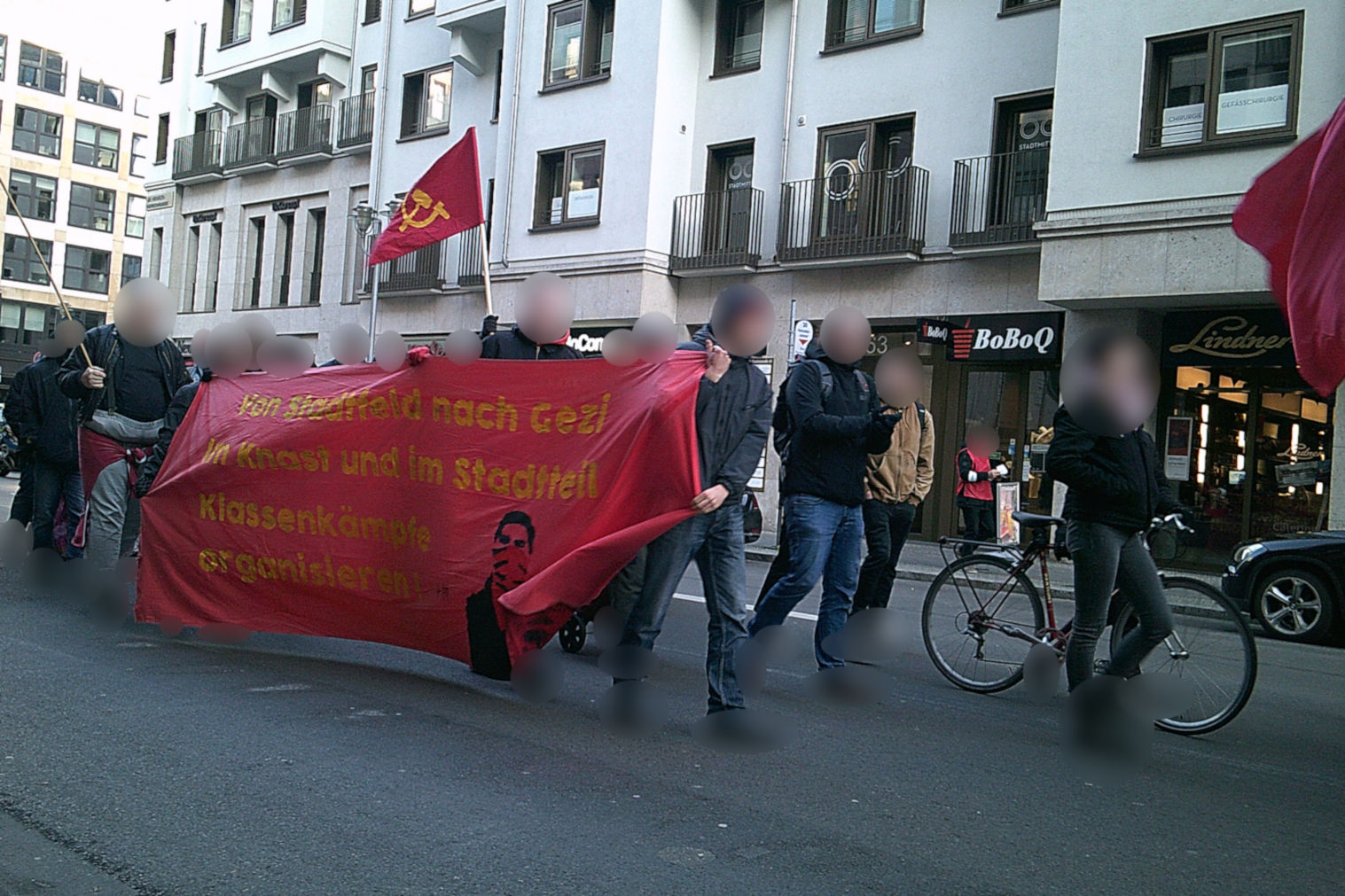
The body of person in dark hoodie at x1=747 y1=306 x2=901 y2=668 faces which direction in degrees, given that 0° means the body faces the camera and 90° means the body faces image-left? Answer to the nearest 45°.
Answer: approximately 315°

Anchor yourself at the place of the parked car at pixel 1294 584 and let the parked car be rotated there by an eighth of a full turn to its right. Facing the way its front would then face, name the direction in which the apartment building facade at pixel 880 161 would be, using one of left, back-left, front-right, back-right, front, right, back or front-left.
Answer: front

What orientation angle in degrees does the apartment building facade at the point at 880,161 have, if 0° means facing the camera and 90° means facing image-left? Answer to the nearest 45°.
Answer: approximately 45°

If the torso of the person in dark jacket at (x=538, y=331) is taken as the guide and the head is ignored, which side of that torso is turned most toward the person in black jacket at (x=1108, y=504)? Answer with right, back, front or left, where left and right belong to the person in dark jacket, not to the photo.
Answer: left

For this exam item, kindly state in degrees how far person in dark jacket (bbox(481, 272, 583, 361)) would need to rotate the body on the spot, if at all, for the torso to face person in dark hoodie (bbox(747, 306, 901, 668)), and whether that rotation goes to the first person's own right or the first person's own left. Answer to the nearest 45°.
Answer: approximately 90° to the first person's own left

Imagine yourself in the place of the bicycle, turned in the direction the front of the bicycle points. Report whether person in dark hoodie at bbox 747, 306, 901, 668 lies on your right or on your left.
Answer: on your right

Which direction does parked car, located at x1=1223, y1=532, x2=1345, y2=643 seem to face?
to the viewer's left

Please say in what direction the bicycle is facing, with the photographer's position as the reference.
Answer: facing the viewer and to the right of the viewer

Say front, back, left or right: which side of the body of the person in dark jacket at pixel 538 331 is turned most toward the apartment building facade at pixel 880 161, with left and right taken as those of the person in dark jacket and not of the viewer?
back

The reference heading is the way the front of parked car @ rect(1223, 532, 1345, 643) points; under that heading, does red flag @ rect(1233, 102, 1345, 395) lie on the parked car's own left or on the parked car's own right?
on the parked car's own left
